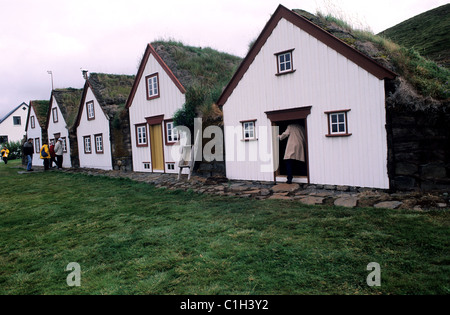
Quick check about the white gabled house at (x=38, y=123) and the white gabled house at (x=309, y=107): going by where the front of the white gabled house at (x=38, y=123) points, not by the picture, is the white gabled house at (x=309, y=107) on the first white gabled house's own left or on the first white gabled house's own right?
on the first white gabled house's own left

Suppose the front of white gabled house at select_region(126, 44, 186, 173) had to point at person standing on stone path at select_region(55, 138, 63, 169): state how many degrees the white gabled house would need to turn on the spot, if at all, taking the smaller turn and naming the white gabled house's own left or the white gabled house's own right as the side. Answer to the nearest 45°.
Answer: approximately 90° to the white gabled house's own right

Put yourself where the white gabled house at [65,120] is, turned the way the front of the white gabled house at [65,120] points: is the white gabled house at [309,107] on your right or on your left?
on your left

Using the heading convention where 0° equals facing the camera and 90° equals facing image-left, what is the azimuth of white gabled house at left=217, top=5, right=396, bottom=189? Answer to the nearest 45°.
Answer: approximately 45°

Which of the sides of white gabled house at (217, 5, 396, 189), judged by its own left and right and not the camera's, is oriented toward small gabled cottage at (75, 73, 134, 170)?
right

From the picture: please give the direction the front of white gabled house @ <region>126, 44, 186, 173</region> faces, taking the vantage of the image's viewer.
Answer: facing the viewer and to the left of the viewer

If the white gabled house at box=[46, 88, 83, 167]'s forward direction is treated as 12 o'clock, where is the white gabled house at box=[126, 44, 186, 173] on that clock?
the white gabled house at box=[126, 44, 186, 173] is roughly at 10 o'clock from the white gabled house at box=[46, 88, 83, 167].

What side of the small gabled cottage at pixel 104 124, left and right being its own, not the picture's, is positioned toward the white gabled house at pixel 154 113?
left

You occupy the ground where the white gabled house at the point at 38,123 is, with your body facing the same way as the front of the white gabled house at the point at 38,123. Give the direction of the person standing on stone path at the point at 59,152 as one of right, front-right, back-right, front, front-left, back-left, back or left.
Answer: front-left

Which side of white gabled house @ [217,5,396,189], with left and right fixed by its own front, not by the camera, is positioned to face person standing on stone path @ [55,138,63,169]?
right

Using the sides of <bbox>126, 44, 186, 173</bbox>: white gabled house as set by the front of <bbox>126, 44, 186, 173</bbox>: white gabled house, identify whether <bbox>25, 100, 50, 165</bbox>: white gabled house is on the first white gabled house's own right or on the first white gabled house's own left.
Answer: on the first white gabled house's own right
